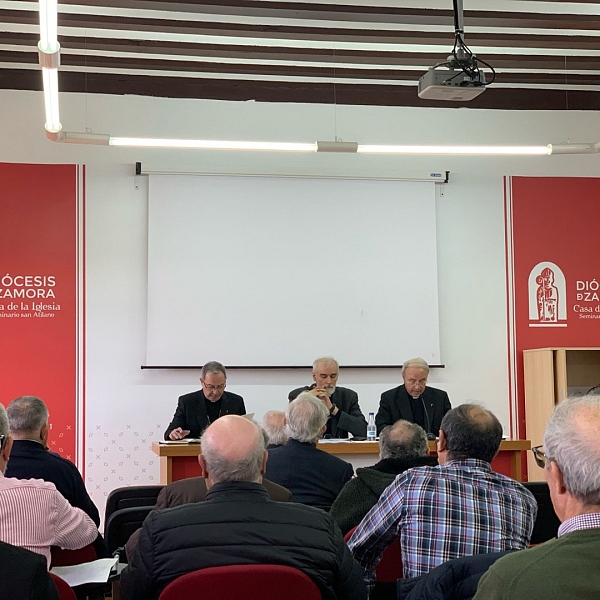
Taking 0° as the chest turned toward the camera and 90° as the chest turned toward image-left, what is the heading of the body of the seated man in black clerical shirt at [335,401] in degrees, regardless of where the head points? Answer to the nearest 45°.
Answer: approximately 0°

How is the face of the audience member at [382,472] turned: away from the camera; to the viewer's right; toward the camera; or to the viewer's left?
away from the camera

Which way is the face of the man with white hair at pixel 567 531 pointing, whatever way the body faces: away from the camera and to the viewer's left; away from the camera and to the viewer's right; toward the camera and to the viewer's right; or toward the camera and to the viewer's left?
away from the camera and to the viewer's left

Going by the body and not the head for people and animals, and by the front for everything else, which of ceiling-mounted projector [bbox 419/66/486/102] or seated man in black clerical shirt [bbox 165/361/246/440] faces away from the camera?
the ceiling-mounted projector

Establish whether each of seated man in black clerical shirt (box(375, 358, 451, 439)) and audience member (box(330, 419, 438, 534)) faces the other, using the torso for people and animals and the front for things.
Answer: yes

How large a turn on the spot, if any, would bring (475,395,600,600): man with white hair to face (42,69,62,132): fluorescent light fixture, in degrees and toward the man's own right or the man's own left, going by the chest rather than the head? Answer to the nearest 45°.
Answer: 0° — they already face it

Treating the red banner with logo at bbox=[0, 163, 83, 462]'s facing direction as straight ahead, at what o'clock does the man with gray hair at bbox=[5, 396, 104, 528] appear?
The man with gray hair is roughly at 12 o'clock from the red banner with logo.

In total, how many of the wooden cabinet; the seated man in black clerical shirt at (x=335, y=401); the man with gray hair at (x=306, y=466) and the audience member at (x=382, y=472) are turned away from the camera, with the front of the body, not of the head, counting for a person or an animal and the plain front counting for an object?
2

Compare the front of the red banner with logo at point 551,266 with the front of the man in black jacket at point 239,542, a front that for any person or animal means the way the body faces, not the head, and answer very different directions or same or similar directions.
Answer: very different directions

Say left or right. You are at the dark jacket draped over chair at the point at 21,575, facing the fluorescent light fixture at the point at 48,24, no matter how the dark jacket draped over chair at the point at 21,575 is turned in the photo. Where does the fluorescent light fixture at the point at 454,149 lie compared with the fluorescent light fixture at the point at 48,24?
right

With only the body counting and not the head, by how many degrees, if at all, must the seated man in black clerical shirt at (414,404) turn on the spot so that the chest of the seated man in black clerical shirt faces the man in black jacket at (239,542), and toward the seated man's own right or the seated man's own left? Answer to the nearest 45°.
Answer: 0° — they already face them

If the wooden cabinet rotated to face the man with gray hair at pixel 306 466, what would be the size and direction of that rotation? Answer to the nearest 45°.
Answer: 0° — it already faces them
